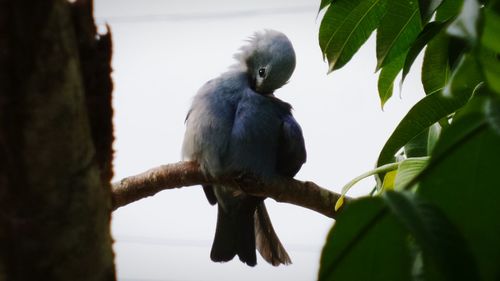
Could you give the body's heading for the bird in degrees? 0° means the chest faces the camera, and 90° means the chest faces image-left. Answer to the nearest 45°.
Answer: approximately 0°

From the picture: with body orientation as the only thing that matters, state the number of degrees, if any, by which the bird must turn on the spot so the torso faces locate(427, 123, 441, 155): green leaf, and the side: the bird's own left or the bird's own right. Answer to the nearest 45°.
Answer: approximately 90° to the bird's own left

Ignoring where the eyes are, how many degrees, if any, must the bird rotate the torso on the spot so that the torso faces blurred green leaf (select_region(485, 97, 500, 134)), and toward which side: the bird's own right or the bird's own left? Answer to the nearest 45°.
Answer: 0° — it already faces it
